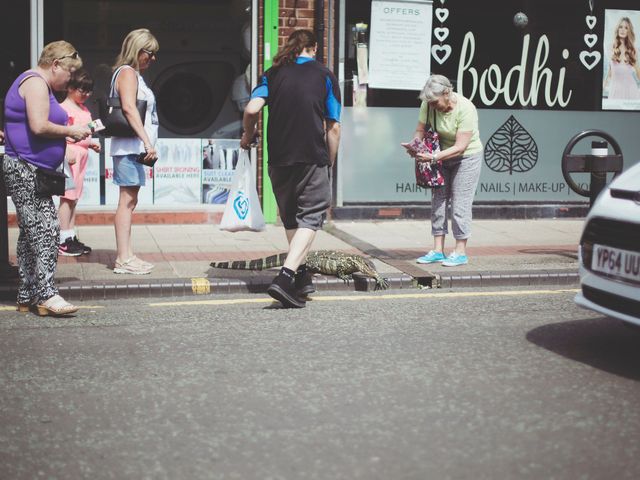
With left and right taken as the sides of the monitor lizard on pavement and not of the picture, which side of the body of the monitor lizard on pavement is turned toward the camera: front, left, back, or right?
right

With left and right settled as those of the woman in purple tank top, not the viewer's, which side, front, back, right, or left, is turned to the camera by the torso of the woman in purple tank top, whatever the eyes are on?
right

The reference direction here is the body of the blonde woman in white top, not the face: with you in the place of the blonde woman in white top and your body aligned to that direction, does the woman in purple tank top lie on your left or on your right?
on your right

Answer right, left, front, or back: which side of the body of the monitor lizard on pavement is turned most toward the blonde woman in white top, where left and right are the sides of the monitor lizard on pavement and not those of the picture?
back

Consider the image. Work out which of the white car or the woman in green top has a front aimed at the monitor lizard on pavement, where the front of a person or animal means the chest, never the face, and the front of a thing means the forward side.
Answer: the woman in green top

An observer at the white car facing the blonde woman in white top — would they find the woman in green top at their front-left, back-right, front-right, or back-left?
front-right

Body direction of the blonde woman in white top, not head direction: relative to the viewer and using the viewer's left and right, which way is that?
facing to the right of the viewer

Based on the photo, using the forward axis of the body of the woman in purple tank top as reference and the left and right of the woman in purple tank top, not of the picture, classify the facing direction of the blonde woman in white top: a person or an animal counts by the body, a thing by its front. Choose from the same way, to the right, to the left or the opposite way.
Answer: the same way

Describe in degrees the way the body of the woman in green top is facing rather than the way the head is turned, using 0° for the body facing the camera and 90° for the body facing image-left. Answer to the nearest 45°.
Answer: approximately 45°

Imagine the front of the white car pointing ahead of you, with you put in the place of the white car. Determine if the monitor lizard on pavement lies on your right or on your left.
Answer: on your right

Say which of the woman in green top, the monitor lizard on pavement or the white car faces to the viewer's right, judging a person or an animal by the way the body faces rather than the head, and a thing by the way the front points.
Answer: the monitor lizard on pavement

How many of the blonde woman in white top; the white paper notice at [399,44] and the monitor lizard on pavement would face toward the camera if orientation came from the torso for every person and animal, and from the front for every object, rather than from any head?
1

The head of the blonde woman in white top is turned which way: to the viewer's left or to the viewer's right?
to the viewer's right

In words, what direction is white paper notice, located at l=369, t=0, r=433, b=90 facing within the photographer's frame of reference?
facing the viewer

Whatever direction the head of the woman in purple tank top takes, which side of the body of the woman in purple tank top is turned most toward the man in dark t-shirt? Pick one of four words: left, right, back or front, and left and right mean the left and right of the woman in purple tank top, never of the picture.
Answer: front

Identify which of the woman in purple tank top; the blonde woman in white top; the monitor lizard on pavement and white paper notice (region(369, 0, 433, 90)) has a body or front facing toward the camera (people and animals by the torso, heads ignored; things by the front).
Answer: the white paper notice

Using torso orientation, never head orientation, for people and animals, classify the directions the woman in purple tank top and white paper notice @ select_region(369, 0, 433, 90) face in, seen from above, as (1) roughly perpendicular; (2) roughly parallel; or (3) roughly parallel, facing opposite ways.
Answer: roughly perpendicular

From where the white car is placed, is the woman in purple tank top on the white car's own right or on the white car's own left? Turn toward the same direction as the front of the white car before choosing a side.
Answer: on the white car's own right
